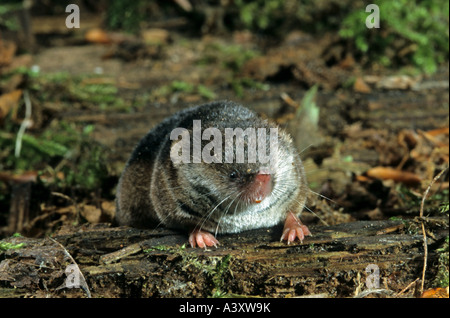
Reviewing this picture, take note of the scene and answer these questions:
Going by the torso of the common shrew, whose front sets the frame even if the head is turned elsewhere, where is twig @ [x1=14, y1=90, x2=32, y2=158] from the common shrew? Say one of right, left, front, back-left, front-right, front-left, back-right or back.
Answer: back

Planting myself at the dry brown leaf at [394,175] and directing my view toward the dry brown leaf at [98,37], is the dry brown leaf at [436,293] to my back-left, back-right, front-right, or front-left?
back-left

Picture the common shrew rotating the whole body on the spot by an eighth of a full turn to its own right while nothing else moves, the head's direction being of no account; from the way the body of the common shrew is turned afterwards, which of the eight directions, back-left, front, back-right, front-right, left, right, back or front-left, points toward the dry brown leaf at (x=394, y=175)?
back-left

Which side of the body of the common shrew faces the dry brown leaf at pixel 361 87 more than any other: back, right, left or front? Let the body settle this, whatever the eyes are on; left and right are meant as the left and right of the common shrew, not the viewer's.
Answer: left

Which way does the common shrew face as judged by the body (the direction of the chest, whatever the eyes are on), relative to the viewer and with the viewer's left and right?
facing the viewer and to the right of the viewer

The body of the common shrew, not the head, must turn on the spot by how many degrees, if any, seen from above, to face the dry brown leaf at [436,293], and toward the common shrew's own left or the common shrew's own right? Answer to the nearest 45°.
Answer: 0° — it already faces it

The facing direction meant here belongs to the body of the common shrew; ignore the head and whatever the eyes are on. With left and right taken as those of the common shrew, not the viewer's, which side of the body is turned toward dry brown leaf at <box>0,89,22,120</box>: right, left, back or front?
back
